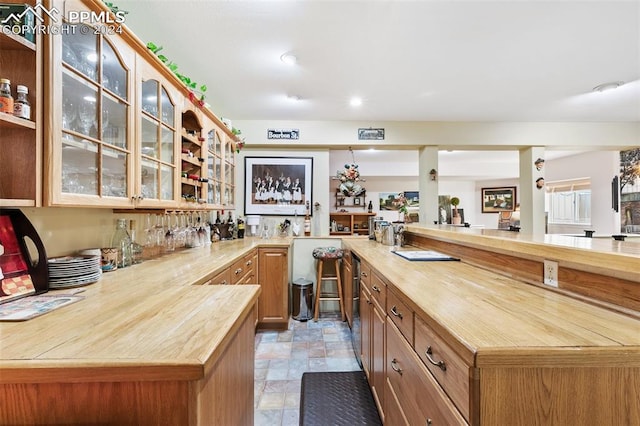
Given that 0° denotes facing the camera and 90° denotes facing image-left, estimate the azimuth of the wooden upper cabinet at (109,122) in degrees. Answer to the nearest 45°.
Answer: approximately 315°

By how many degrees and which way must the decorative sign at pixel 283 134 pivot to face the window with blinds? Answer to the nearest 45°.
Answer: approximately 90° to its left

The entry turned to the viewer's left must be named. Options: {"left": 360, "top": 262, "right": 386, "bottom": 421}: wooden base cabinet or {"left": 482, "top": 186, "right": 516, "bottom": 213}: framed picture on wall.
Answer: the wooden base cabinet

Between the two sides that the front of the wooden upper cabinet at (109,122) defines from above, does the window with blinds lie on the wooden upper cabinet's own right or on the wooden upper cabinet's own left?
on the wooden upper cabinet's own left

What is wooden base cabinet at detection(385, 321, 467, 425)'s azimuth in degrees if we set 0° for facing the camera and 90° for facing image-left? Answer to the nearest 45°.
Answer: approximately 90°

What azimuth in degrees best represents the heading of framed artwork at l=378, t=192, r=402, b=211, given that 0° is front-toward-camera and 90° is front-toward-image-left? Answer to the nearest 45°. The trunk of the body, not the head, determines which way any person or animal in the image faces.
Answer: approximately 0°

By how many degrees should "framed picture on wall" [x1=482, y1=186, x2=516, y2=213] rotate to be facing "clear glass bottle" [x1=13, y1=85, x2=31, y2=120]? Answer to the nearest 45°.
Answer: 0° — it already faces it

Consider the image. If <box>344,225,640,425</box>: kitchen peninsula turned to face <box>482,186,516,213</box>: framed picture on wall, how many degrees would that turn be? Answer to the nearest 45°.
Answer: approximately 135° to its right

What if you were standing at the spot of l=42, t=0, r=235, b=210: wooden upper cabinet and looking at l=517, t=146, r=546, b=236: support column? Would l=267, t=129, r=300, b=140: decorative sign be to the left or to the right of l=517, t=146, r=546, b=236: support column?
left

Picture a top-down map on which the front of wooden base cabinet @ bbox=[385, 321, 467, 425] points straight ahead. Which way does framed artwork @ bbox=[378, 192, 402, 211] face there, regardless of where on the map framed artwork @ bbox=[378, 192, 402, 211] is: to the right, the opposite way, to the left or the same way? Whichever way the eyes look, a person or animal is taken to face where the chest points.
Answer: to the left
